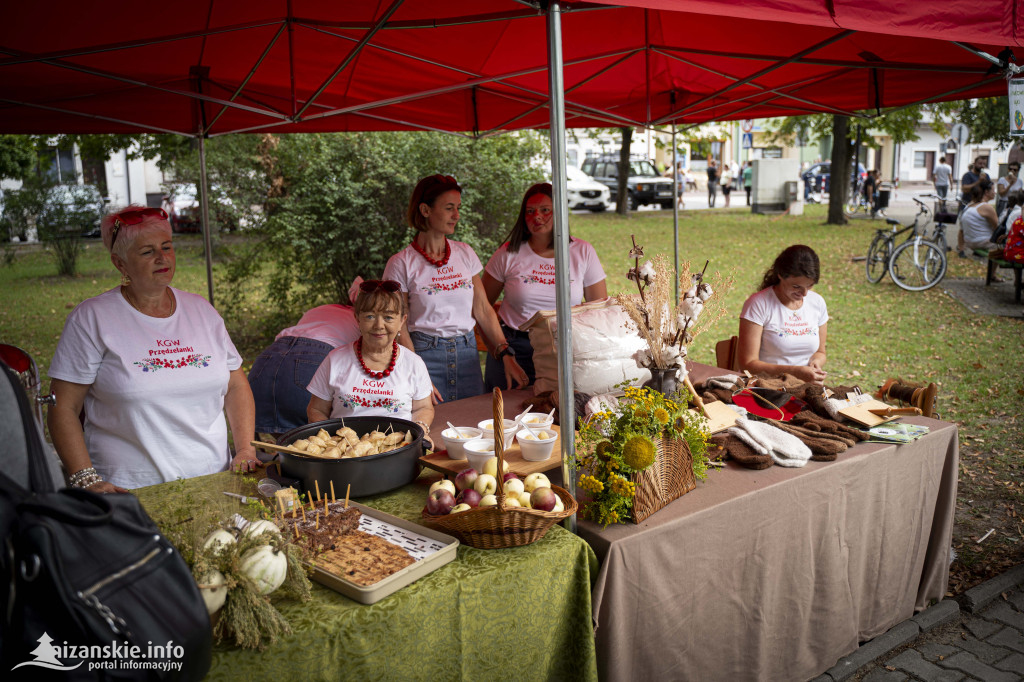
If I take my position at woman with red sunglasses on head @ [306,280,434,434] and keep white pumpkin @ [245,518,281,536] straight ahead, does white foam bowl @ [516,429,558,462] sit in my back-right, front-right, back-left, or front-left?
front-left

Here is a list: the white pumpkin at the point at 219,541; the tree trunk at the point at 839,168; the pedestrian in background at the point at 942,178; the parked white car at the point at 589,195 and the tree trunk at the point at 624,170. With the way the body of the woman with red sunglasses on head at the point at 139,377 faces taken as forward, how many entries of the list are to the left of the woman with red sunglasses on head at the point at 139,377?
4

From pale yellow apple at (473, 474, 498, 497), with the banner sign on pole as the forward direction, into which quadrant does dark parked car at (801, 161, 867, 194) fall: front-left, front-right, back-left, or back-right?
front-left

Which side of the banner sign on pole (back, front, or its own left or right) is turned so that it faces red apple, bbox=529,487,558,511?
front

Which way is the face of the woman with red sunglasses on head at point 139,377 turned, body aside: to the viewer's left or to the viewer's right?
to the viewer's right

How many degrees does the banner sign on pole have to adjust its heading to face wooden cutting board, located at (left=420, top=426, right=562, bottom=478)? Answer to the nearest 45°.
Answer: approximately 45° to its right

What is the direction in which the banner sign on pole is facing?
toward the camera

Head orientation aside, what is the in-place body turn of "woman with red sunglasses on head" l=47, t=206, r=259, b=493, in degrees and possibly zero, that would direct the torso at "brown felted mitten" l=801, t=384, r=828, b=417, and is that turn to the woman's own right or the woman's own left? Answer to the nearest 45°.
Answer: approximately 45° to the woman's own left

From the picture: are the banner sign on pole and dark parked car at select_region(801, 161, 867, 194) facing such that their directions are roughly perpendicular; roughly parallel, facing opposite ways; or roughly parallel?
roughly perpendicular

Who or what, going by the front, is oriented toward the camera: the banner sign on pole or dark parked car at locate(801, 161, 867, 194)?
the banner sign on pole

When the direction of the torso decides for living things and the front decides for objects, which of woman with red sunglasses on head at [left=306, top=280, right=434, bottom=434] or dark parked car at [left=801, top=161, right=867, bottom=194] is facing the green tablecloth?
the woman with red sunglasses on head

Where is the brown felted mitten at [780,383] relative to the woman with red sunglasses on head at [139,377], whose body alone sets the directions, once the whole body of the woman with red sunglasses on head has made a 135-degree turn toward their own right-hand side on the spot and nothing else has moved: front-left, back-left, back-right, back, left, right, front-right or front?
back

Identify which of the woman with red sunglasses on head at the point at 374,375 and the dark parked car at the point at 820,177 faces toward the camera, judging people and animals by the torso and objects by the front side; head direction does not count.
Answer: the woman with red sunglasses on head
